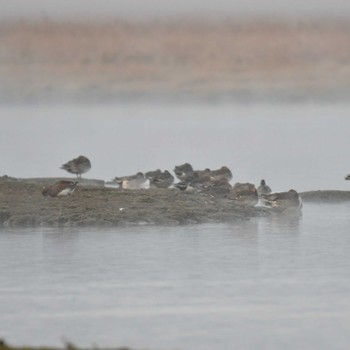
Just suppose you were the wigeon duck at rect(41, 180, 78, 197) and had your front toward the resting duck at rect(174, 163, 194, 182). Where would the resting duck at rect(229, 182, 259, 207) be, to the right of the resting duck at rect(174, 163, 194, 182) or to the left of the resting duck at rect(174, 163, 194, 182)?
right

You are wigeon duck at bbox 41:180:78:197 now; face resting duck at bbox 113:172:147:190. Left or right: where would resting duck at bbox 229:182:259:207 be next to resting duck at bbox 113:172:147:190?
right

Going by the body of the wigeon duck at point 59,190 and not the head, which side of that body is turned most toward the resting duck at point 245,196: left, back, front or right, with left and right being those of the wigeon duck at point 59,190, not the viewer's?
back

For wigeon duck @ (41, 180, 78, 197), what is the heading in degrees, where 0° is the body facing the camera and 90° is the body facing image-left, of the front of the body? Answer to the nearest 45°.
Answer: approximately 90°
